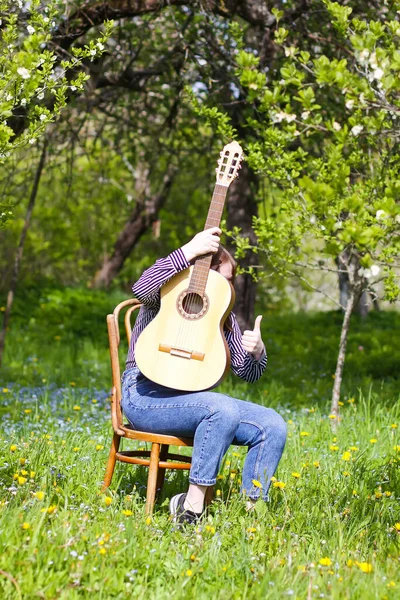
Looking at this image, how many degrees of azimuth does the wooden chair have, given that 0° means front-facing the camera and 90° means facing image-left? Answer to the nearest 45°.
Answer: approximately 315°

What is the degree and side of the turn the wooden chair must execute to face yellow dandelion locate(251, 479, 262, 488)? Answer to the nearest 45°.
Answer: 0° — it already faces it

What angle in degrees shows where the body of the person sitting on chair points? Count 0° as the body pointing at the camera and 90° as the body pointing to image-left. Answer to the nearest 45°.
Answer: approximately 315°
